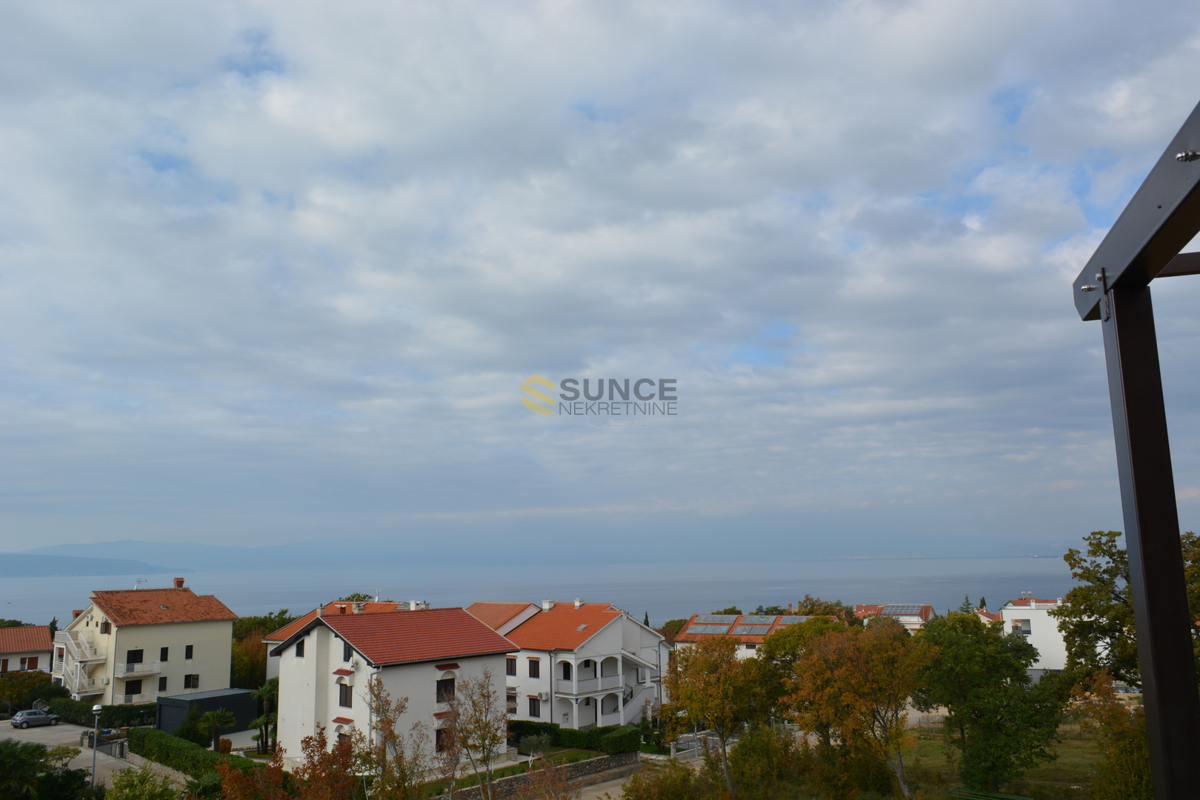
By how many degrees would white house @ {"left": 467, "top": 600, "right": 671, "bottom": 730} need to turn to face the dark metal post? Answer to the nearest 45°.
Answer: approximately 45° to its right

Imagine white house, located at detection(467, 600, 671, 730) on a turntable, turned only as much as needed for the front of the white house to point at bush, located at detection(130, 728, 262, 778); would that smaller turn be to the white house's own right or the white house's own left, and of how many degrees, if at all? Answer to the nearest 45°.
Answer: approximately 90° to the white house's own right

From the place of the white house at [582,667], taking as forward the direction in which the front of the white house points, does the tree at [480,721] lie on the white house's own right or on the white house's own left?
on the white house's own right

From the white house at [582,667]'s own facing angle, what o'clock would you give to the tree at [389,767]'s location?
The tree is roughly at 2 o'clock from the white house.

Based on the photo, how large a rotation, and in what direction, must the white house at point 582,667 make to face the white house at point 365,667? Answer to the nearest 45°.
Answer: approximately 90° to its right

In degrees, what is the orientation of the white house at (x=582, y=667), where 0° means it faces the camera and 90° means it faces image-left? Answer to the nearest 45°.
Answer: approximately 315°

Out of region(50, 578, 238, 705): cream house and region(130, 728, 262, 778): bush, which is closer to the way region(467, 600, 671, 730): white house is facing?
the bush

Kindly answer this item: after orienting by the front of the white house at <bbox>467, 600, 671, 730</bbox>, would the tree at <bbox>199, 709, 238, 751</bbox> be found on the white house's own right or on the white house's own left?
on the white house's own right

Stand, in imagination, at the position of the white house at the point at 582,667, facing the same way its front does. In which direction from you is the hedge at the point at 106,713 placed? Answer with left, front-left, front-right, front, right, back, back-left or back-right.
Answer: back-right

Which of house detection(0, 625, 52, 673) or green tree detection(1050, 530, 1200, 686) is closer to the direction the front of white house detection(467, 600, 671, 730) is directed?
the green tree

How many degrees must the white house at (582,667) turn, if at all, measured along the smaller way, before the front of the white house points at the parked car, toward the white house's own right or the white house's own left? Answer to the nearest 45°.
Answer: approximately 135° to the white house's own right
